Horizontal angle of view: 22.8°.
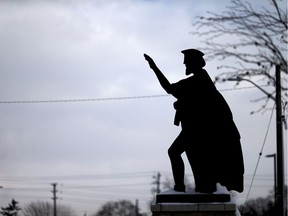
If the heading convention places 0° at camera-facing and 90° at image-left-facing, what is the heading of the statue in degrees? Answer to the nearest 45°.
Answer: approximately 90°
